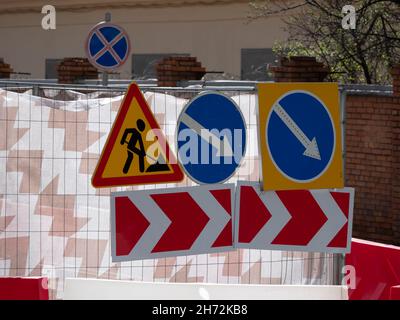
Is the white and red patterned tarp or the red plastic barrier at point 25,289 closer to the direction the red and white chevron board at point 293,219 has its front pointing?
the red plastic barrier

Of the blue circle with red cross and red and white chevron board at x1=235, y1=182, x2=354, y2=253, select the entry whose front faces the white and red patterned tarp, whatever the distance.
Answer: the blue circle with red cross

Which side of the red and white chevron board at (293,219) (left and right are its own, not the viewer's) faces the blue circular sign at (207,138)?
right

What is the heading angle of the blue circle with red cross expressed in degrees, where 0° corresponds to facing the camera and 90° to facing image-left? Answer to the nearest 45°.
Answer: approximately 0°

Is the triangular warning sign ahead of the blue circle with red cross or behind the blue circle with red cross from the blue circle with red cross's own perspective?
ahead

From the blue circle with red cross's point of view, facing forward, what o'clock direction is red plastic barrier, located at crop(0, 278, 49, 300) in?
The red plastic barrier is roughly at 12 o'clock from the blue circle with red cross.

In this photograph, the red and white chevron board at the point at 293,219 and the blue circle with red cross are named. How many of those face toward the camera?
2

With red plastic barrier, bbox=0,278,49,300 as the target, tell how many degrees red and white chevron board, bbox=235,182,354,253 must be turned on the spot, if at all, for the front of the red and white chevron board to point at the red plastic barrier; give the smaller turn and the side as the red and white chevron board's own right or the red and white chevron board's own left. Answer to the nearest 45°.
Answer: approximately 90° to the red and white chevron board's own right

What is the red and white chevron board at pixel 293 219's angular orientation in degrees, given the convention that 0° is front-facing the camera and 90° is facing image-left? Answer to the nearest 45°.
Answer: approximately 0°

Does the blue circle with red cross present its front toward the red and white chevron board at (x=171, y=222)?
yes
